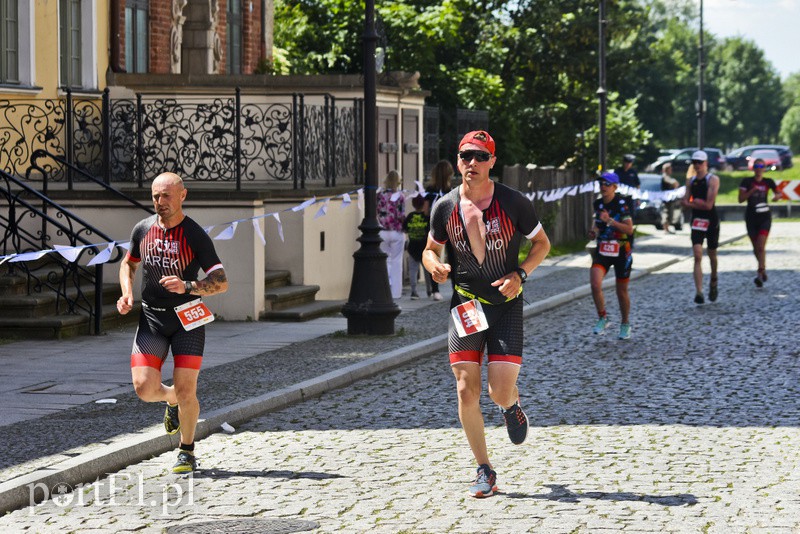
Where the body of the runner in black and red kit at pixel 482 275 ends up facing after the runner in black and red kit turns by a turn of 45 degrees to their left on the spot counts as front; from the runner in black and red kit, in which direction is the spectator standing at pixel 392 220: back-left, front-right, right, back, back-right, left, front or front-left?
back-left

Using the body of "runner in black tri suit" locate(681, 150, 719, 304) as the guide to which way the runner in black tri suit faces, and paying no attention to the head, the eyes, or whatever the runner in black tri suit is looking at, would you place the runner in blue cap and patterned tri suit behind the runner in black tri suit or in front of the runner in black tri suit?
in front

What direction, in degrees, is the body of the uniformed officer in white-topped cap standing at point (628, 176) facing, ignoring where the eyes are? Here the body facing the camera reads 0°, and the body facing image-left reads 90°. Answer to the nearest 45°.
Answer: approximately 45°

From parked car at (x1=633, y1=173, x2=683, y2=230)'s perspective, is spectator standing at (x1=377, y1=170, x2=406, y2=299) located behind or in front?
in front

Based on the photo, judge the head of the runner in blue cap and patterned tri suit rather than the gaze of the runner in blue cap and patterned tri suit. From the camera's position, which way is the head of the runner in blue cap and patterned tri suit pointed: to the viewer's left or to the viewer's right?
to the viewer's left
